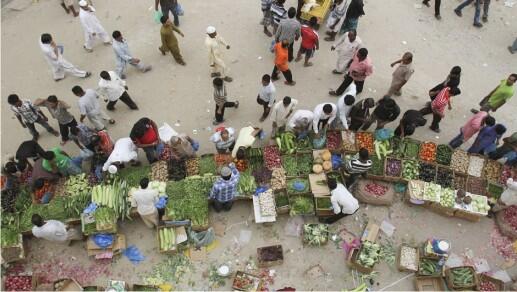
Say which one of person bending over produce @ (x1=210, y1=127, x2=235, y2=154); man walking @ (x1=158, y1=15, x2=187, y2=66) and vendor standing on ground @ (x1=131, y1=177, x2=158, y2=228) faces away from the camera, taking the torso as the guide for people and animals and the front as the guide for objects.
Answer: the vendor standing on ground

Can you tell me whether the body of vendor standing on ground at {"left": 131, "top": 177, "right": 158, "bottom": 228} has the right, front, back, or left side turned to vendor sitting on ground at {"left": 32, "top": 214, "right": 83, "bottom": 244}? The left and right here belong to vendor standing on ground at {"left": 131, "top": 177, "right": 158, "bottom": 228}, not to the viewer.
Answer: left

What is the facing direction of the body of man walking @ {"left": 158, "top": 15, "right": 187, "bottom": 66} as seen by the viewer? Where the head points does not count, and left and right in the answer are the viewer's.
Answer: facing the viewer and to the right of the viewer

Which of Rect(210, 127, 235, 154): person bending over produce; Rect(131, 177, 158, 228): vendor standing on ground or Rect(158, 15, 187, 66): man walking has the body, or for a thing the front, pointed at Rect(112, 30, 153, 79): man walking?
the vendor standing on ground

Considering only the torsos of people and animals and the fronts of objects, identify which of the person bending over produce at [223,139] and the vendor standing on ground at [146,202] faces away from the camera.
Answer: the vendor standing on ground

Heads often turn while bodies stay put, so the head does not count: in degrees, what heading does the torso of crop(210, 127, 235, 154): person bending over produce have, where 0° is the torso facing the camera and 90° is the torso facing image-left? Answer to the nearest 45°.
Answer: approximately 0°

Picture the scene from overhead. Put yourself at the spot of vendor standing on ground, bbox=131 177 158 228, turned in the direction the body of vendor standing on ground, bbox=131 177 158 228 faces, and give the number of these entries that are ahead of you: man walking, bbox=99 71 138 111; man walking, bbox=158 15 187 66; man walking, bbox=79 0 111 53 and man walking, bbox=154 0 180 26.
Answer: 4

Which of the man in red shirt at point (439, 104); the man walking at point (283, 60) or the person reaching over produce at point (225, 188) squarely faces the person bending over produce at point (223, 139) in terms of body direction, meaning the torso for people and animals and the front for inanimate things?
the person reaching over produce at point (225, 188)

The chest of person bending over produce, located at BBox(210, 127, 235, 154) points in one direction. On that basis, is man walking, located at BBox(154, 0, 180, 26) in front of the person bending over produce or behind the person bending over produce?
behind

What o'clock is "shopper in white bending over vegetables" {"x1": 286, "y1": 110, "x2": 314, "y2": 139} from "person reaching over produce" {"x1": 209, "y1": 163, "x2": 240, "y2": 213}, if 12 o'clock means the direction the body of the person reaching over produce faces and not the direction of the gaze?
The shopper in white bending over vegetables is roughly at 2 o'clock from the person reaching over produce.

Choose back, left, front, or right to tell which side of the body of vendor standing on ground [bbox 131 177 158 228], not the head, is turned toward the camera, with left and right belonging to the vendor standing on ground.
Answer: back

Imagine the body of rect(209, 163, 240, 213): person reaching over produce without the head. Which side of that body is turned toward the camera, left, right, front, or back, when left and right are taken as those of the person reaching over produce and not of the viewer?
back
